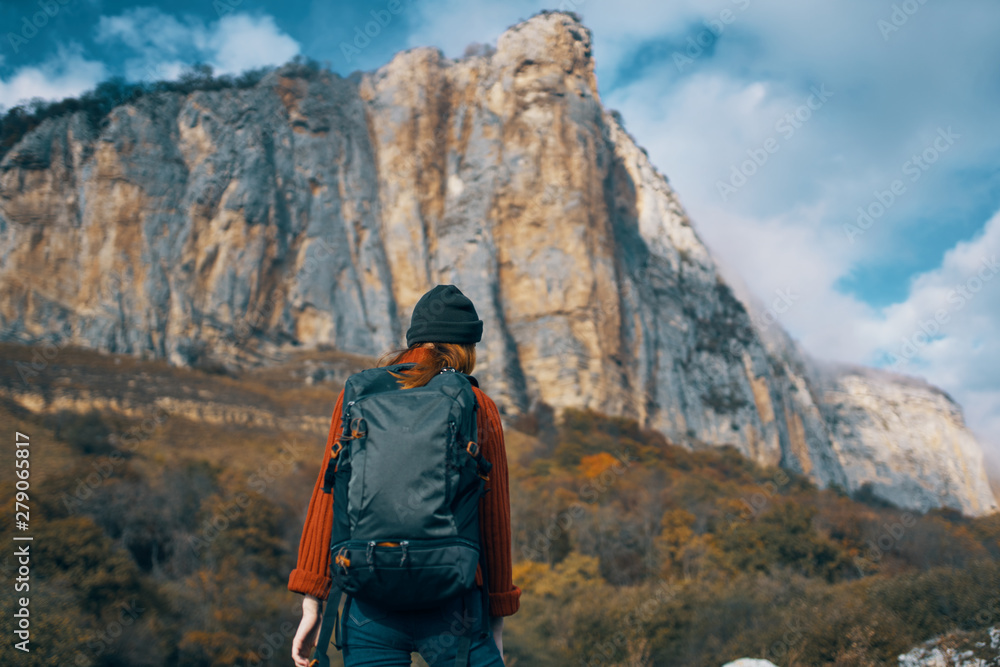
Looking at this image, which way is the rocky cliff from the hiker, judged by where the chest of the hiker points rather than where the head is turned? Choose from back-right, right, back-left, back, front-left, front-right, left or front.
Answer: front

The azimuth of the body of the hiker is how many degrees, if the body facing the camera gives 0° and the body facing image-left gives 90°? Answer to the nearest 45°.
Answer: approximately 180°
